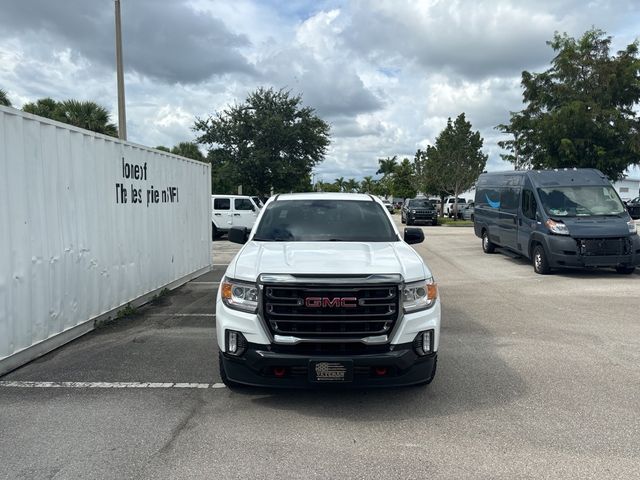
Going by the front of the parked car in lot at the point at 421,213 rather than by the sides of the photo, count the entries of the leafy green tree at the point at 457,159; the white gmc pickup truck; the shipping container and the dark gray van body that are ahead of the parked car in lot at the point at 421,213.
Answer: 3

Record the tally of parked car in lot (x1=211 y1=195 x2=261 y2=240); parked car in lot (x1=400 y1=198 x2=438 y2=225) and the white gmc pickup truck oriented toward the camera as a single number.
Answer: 2

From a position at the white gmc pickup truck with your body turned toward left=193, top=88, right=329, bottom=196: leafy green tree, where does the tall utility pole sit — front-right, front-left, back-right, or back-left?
front-left

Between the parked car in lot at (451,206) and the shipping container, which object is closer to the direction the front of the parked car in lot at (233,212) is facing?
the parked car in lot

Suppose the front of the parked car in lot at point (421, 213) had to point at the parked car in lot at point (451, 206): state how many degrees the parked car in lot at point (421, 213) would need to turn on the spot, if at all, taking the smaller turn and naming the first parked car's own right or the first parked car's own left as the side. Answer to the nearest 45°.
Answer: approximately 180°

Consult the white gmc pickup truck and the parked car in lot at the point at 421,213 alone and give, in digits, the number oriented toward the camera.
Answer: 2

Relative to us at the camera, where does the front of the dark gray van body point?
facing the viewer and to the right of the viewer

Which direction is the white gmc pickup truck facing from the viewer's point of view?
toward the camera

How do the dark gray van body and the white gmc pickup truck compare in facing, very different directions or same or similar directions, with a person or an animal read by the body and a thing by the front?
same or similar directions

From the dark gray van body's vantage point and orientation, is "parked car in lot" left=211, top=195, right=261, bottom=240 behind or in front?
behind

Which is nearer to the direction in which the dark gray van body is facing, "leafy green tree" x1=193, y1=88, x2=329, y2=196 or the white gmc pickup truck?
the white gmc pickup truck
